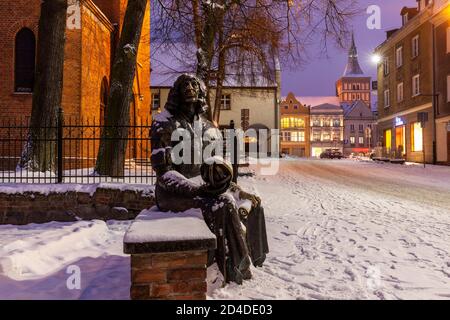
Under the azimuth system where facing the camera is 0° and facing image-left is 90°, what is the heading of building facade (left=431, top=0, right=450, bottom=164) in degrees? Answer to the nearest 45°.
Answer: approximately 45°

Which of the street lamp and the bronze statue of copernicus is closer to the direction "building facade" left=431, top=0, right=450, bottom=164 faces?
the bronze statue of copernicus

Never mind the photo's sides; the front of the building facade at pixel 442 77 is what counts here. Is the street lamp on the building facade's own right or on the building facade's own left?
on the building facade's own right

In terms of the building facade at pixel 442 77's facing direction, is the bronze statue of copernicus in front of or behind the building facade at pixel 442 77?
in front

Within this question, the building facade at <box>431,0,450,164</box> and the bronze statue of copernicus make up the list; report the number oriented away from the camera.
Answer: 0
